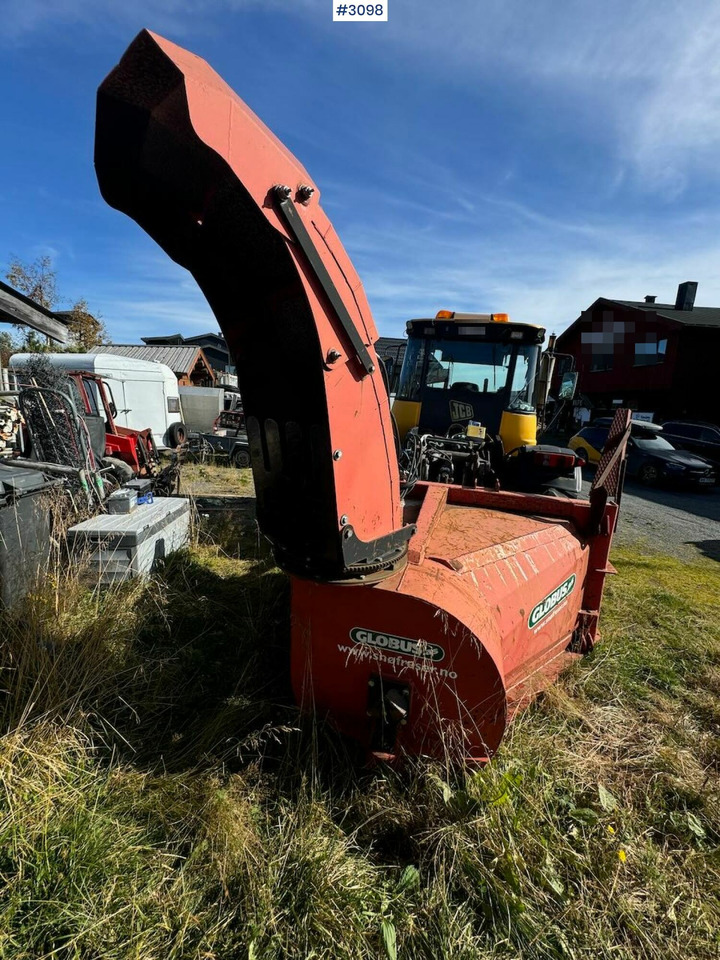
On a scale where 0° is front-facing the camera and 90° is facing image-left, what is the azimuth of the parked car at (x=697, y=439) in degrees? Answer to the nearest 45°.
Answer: approximately 315°

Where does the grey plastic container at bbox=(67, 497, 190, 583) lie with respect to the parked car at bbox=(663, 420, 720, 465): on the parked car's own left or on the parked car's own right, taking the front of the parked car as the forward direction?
on the parked car's own right

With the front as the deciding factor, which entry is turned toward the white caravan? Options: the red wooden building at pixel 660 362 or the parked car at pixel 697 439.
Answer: the red wooden building

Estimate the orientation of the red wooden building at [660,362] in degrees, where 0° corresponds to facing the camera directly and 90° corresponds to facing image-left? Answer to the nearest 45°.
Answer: approximately 45°

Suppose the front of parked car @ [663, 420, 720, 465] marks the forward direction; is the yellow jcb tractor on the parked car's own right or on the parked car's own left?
on the parked car's own right
